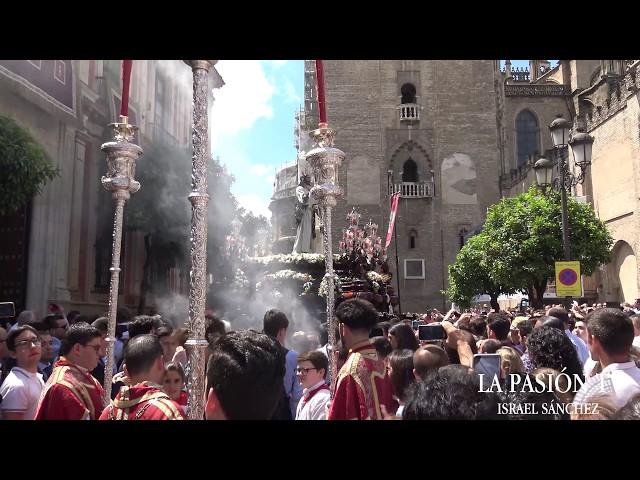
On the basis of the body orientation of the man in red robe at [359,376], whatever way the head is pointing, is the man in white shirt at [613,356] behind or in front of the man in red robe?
behind

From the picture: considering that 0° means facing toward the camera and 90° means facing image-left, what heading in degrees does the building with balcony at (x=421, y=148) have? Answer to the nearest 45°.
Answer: approximately 0°

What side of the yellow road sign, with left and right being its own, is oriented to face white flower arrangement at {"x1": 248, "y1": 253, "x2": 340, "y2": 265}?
right

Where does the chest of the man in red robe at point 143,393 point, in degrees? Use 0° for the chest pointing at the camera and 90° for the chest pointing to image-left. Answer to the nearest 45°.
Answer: approximately 225°

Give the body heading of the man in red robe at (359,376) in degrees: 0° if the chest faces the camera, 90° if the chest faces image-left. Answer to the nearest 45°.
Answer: approximately 135°

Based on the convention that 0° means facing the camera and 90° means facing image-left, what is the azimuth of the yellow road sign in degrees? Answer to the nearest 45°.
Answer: approximately 0°
